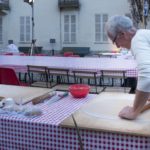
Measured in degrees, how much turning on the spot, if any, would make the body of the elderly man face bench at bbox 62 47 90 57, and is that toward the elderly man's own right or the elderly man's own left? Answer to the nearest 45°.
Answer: approximately 90° to the elderly man's own right

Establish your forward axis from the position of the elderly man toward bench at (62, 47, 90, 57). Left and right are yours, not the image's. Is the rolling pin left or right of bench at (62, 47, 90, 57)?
left

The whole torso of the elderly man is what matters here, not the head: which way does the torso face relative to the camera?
to the viewer's left

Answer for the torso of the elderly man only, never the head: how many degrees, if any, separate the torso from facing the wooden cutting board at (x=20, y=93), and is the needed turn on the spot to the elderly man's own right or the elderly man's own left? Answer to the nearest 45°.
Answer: approximately 45° to the elderly man's own right
